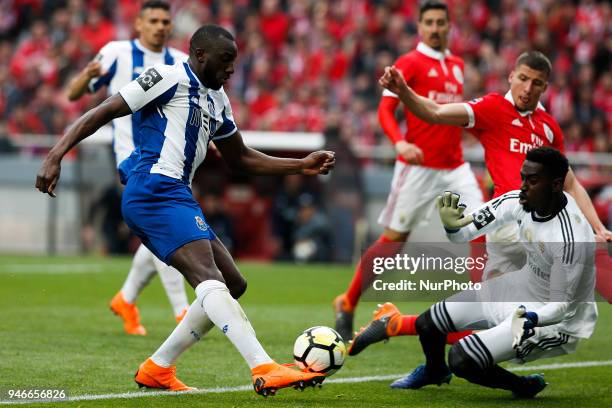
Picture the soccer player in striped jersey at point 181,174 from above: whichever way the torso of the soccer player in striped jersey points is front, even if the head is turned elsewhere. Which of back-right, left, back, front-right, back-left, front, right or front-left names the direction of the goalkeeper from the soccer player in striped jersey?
front-left

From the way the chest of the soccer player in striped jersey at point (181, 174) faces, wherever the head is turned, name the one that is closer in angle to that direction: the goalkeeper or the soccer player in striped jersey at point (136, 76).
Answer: the goalkeeper

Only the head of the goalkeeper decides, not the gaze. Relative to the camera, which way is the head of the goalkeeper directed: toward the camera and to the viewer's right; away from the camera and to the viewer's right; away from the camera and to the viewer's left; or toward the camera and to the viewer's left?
toward the camera and to the viewer's left

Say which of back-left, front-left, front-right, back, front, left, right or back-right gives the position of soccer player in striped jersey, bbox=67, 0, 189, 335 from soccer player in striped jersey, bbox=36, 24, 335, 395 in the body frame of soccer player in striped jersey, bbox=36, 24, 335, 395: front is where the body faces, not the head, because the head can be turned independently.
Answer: back-left

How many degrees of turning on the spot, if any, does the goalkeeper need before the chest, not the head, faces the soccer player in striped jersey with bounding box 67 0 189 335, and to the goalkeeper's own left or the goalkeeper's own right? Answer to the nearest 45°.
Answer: approximately 90° to the goalkeeper's own right

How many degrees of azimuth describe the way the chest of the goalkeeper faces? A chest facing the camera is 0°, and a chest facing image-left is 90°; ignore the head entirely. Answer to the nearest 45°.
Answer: approximately 45°

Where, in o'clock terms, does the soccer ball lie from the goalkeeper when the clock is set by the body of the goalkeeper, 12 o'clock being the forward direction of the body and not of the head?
The soccer ball is roughly at 1 o'clock from the goalkeeper.

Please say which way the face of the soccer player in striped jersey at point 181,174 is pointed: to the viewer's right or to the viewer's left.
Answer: to the viewer's right

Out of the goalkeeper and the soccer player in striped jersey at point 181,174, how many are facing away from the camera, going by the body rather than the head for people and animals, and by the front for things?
0
